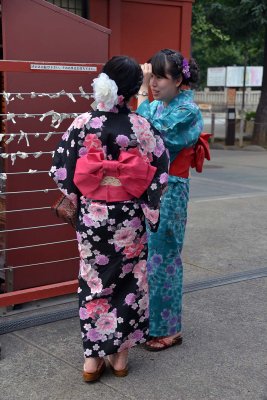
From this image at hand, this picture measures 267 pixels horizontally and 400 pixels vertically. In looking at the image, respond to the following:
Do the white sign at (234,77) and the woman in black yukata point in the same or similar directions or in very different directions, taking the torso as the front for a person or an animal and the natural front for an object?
very different directions

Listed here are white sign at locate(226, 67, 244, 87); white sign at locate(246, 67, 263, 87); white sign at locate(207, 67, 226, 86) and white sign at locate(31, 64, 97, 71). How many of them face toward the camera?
4

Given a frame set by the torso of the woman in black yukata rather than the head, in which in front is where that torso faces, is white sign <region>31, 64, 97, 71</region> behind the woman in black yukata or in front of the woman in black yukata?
in front

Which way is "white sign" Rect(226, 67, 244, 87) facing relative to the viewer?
toward the camera

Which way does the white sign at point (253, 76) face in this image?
toward the camera

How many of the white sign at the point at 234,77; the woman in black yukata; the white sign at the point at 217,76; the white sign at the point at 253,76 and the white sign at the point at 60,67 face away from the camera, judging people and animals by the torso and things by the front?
1

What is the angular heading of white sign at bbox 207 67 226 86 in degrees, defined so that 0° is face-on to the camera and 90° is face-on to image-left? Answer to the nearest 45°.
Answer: approximately 0°

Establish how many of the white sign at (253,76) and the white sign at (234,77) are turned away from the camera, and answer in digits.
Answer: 0

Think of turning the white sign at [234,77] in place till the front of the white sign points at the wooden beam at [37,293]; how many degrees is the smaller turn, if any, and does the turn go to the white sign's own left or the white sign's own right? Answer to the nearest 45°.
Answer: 0° — it already faces it

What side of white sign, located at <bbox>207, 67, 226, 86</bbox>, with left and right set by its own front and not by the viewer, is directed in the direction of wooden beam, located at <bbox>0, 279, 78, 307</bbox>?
front

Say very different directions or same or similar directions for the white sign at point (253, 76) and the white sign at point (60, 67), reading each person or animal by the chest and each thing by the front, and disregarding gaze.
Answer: same or similar directions

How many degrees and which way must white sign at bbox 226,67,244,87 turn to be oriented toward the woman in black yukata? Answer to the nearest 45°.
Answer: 0° — it already faces them

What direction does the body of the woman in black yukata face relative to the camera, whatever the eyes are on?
away from the camera

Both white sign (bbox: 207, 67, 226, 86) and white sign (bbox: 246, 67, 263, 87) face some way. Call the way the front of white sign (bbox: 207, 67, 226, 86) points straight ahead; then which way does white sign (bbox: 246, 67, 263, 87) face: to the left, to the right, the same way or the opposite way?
the same way

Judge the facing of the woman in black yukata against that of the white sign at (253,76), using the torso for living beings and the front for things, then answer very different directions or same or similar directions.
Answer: very different directions

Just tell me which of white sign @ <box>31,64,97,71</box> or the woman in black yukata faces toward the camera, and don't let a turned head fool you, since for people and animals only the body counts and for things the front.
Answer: the white sign

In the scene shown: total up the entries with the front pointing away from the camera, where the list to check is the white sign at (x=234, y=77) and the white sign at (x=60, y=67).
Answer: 0

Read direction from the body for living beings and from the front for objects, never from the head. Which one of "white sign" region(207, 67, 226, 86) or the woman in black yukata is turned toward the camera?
the white sign

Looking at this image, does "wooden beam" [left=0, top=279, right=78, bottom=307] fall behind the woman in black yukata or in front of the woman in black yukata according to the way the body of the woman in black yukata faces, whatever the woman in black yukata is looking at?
in front

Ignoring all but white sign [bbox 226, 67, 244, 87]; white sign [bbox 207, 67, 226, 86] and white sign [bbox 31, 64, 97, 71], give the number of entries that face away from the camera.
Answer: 0
